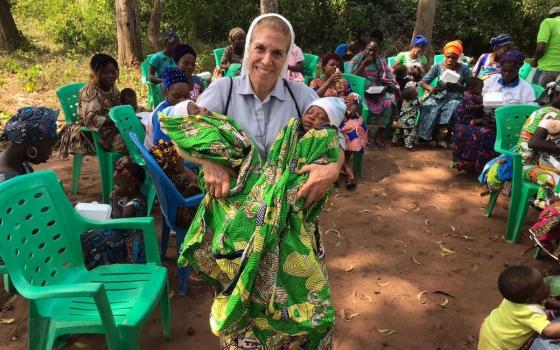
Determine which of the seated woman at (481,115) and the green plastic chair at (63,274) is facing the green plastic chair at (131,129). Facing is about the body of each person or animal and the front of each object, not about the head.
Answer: the seated woman

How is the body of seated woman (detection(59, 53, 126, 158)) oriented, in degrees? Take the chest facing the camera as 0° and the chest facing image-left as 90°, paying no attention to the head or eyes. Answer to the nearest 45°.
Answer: approximately 315°

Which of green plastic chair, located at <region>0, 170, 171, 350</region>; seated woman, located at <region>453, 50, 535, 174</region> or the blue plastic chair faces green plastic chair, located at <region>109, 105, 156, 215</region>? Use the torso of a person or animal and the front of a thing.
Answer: the seated woman

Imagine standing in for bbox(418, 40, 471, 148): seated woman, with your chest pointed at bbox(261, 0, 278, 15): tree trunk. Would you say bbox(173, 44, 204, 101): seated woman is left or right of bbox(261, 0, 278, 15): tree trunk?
left

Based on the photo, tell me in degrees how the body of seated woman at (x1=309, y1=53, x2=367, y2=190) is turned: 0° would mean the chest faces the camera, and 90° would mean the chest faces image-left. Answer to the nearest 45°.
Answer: approximately 315°
